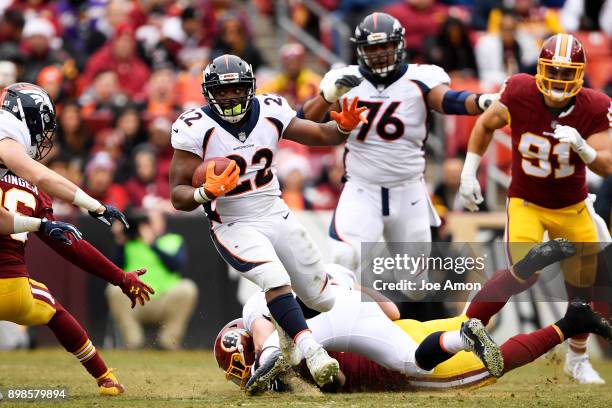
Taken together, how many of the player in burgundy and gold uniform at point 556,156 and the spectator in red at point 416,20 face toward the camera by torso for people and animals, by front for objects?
2

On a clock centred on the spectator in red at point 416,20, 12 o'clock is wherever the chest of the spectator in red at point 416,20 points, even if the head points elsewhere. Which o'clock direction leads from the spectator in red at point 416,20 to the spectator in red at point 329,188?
the spectator in red at point 329,188 is roughly at 1 o'clock from the spectator in red at point 416,20.

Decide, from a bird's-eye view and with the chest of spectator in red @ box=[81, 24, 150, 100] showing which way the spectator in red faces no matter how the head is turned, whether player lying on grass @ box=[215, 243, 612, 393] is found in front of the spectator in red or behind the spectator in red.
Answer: in front

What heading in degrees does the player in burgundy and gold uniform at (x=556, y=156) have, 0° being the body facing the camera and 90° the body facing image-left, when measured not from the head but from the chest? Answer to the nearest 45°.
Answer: approximately 0°

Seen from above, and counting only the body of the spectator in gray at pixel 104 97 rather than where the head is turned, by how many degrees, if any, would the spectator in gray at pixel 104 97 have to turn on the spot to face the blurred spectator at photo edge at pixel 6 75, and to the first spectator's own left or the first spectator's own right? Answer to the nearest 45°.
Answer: approximately 45° to the first spectator's own right

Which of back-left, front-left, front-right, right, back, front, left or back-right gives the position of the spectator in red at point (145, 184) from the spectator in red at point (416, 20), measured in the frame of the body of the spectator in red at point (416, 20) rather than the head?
front-right
